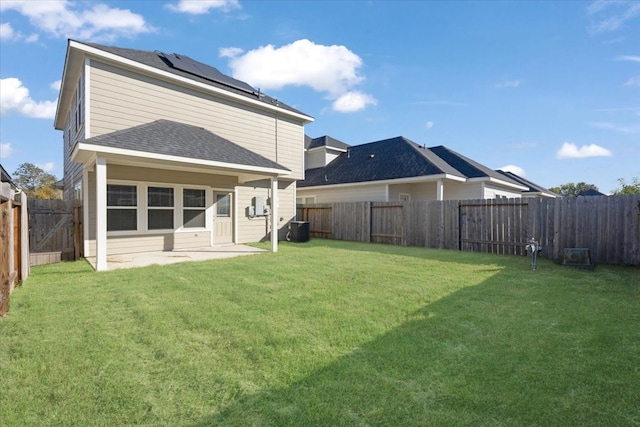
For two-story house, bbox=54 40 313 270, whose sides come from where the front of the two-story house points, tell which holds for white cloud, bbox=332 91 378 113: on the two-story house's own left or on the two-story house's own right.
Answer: on the two-story house's own right

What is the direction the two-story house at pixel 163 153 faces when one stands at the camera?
facing away from the viewer and to the left of the viewer

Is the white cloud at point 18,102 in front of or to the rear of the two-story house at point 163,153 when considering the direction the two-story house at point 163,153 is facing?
in front
